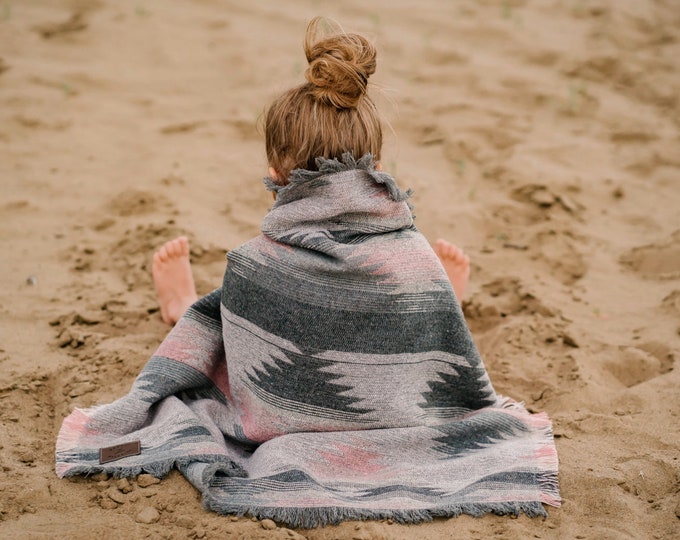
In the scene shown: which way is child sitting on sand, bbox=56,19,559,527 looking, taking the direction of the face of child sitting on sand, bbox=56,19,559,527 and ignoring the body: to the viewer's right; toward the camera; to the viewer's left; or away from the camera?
away from the camera

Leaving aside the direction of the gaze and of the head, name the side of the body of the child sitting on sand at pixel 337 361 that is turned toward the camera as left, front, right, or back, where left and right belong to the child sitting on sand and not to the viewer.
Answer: back

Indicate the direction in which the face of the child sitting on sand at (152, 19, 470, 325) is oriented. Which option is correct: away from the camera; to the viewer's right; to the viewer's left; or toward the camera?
away from the camera
